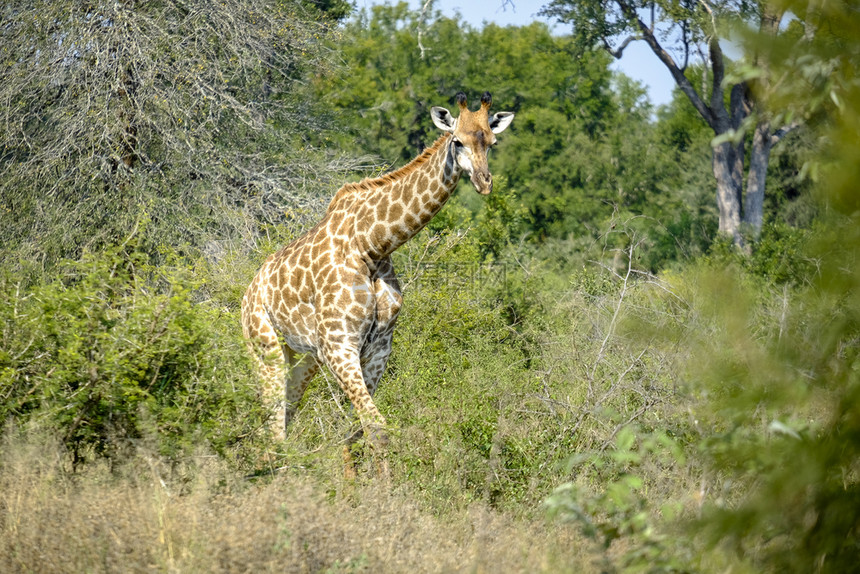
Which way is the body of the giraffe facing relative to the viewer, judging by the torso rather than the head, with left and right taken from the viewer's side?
facing the viewer and to the right of the viewer

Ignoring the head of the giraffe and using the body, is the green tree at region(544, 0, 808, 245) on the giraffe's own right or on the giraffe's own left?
on the giraffe's own left

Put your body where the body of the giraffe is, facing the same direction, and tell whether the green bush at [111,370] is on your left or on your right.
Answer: on your right
